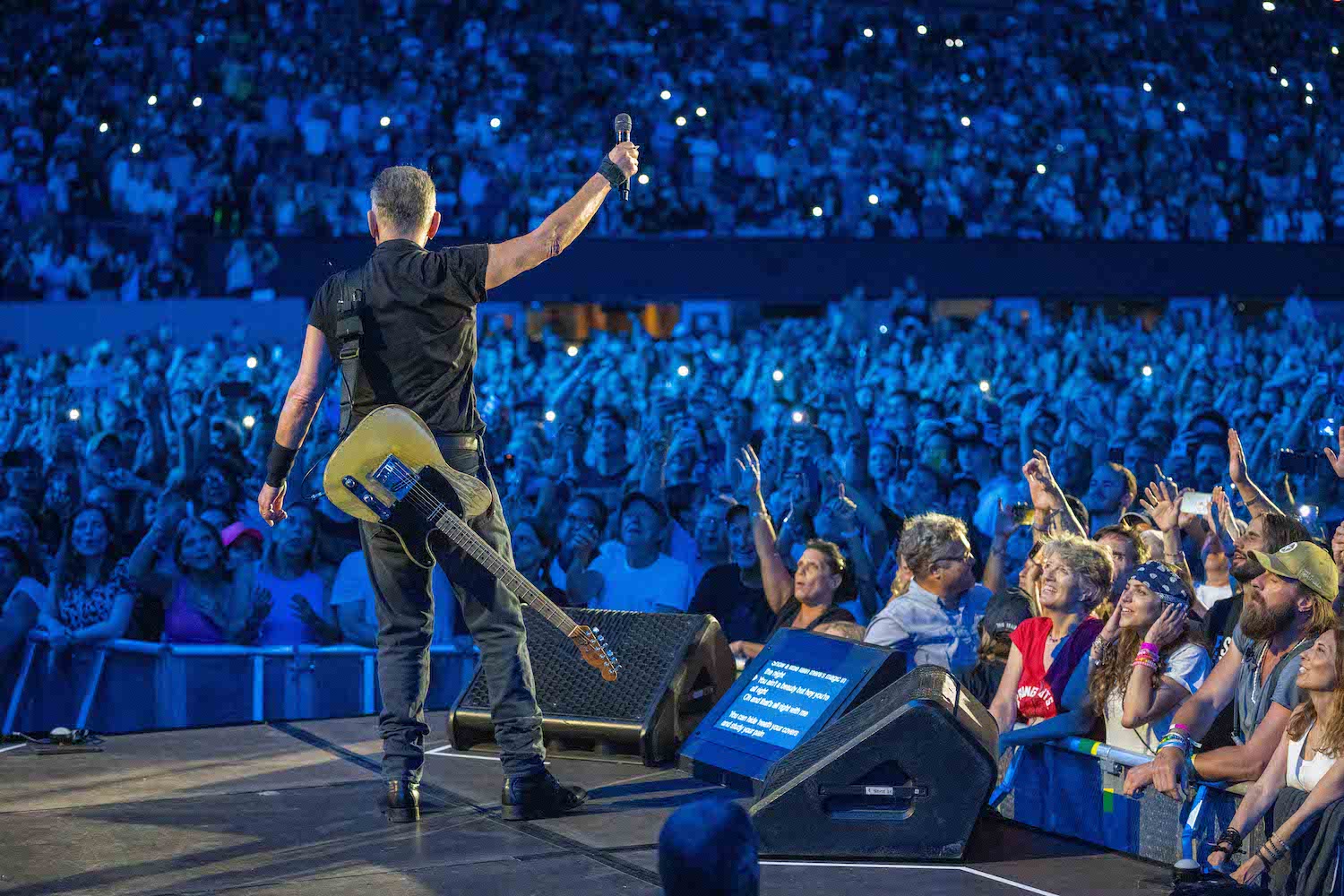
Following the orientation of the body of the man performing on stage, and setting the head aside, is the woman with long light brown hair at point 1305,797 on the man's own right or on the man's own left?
on the man's own right

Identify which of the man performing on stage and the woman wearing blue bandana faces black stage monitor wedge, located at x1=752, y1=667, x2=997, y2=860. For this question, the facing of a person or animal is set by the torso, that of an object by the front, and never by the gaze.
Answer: the woman wearing blue bandana

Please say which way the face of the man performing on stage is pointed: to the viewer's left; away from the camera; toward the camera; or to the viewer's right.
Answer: away from the camera

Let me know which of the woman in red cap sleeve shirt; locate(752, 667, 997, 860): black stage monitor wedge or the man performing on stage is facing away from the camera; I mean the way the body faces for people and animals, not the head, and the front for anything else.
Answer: the man performing on stage

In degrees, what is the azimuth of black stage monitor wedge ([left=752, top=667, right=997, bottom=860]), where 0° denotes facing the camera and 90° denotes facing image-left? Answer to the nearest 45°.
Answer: approximately 90°

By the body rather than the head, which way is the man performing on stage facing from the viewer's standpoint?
away from the camera

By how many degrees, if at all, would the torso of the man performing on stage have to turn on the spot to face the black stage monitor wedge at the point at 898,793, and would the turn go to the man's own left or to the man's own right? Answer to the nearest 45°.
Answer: approximately 135° to the man's own right

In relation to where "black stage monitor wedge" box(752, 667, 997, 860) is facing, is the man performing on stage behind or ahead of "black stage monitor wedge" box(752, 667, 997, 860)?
ahead

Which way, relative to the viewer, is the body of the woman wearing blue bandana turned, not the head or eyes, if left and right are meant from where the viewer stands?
facing the viewer and to the left of the viewer

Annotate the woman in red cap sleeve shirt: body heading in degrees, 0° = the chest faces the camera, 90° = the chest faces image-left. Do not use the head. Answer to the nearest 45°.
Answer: approximately 45°

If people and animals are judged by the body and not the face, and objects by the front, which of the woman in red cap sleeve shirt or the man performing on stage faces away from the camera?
the man performing on stage
